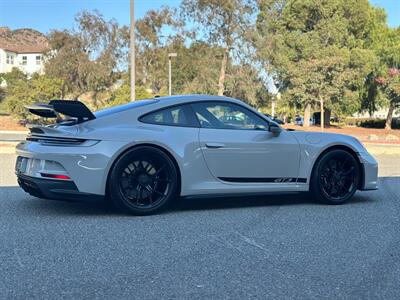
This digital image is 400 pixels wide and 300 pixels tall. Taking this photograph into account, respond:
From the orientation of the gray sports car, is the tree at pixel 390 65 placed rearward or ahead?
ahead

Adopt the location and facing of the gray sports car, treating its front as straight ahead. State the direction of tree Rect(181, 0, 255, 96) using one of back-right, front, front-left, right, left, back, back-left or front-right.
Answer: front-left

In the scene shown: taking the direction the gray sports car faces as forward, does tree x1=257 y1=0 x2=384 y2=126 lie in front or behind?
in front

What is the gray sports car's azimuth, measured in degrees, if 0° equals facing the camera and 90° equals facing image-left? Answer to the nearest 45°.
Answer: approximately 225°

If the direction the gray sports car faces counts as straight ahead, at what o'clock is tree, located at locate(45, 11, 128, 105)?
The tree is roughly at 10 o'clock from the gray sports car.

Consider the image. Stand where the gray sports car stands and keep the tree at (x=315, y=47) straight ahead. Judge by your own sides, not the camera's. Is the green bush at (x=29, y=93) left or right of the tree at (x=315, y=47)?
left

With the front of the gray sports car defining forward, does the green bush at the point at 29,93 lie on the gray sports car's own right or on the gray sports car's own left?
on the gray sports car's own left

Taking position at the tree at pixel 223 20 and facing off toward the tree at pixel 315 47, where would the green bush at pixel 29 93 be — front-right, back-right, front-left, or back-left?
back-right
